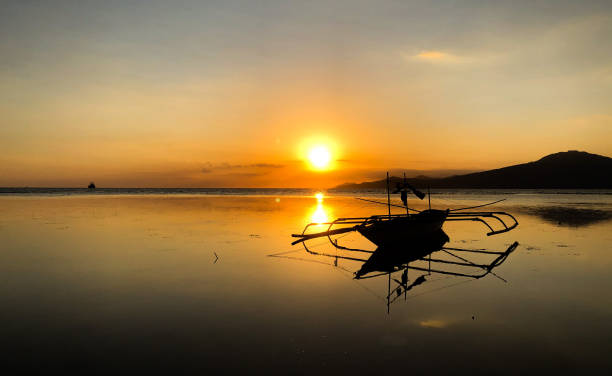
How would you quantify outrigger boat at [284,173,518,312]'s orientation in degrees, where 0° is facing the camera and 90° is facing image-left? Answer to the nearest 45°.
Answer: approximately 45°
